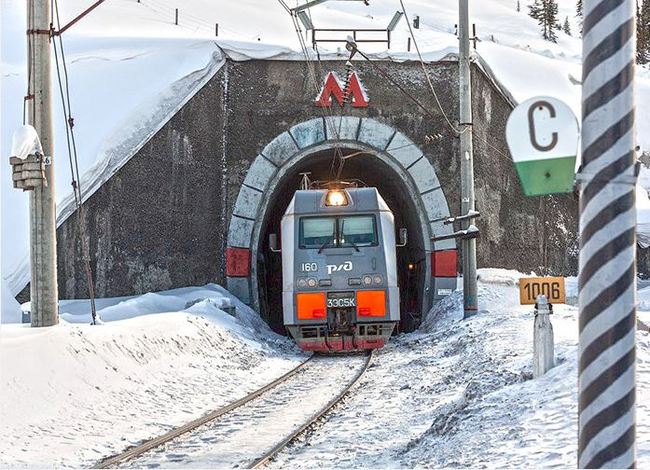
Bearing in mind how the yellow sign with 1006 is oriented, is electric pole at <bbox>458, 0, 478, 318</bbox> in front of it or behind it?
behind

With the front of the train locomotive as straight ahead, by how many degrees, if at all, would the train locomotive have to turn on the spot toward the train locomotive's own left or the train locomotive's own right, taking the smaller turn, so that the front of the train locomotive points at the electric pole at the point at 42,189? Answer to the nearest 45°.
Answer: approximately 45° to the train locomotive's own right

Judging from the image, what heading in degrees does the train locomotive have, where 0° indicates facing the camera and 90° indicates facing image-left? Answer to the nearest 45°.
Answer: approximately 0°

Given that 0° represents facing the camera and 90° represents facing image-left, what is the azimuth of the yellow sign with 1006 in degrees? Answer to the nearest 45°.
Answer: approximately 0°

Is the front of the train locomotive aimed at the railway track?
yes

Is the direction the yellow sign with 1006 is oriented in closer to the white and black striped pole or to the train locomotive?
the white and black striped pole

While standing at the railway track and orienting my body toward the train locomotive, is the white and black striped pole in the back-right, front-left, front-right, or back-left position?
back-right
